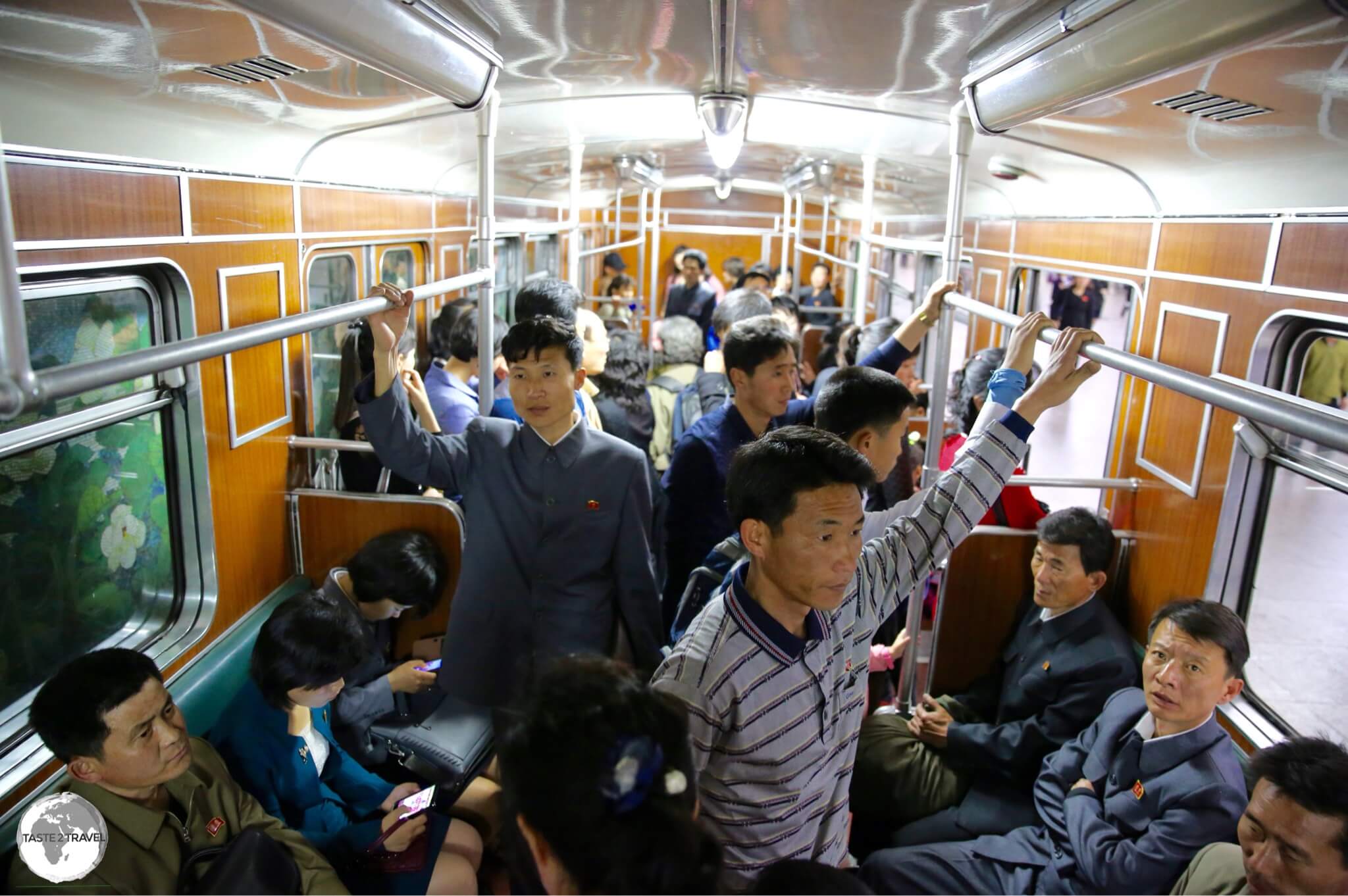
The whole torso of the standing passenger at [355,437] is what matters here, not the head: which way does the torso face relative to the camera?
to the viewer's right

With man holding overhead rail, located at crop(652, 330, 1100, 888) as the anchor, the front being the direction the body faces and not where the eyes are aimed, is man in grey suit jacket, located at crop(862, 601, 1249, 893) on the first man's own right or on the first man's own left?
on the first man's own left

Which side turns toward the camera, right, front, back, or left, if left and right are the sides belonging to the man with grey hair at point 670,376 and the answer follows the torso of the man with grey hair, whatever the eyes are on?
back

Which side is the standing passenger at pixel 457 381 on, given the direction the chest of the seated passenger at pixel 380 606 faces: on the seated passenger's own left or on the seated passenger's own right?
on the seated passenger's own left

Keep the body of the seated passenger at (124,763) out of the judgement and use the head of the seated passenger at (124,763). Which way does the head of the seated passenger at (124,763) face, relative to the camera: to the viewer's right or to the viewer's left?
to the viewer's right

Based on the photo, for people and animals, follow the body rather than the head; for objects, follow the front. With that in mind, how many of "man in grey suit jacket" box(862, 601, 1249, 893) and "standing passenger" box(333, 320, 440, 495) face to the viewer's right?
1

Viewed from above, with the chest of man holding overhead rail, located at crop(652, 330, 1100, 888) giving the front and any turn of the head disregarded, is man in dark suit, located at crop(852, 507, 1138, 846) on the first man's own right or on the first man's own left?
on the first man's own left

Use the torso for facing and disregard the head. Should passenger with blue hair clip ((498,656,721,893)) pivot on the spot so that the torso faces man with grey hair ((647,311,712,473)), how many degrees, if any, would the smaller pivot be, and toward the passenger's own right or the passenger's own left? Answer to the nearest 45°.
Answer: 0° — they already face them

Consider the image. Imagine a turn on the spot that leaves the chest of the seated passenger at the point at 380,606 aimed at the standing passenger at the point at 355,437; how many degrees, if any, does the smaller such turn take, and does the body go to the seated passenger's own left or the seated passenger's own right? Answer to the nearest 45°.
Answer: approximately 90° to the seated passenger's own left

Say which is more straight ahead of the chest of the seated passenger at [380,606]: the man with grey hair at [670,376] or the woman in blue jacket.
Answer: the man with grey hair

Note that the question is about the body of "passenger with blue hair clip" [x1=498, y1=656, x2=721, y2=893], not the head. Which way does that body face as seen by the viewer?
away from the camera

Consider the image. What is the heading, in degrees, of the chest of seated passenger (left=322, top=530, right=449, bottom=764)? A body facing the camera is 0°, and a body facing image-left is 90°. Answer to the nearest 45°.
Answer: approximately 270°

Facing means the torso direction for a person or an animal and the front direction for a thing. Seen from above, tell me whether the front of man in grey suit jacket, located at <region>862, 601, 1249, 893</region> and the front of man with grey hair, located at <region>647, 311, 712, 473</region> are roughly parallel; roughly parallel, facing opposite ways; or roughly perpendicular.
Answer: roughly perpendicular

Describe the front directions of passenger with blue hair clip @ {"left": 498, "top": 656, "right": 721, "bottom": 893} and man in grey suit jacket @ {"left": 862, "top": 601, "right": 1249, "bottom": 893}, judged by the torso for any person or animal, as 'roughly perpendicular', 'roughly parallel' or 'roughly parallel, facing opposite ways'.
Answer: roughly perpendicular
